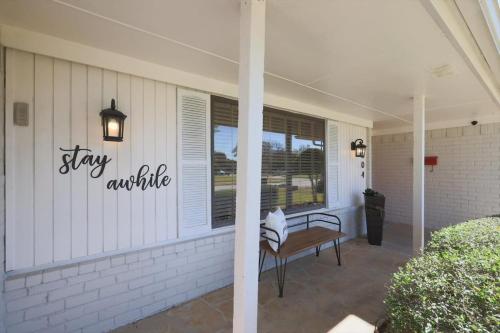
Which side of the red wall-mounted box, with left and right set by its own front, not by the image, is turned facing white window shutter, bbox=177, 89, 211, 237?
front

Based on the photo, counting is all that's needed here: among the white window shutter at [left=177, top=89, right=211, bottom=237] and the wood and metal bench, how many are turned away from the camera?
0

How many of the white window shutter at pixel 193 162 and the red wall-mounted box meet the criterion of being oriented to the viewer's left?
0

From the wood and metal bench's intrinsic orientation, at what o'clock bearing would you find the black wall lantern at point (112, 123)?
The black wall lantern is roughly at 3 o'clock from the wood and metal bench.

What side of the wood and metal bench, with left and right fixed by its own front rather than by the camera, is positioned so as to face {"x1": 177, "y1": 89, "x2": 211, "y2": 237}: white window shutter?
right

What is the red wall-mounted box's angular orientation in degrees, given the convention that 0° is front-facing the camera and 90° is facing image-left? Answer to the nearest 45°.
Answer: approximately 0°

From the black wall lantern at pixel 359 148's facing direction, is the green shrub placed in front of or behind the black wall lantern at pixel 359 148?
in front

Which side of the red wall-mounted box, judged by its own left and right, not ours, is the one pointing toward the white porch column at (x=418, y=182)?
front

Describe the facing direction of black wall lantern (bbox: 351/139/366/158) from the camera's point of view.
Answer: facing the viewer and to the right of the viewer

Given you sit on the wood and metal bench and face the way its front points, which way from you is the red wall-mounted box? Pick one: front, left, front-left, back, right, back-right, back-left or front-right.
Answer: left

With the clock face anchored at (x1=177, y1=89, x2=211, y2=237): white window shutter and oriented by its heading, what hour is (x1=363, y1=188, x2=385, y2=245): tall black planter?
The tall black planter is roughly at 10 o'clock from the white window shutter.

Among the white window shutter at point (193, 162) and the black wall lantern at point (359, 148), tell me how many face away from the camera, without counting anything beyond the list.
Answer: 0

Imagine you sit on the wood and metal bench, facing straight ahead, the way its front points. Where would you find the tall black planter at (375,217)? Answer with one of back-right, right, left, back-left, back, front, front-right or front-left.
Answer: left

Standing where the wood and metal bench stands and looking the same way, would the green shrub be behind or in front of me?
in front
